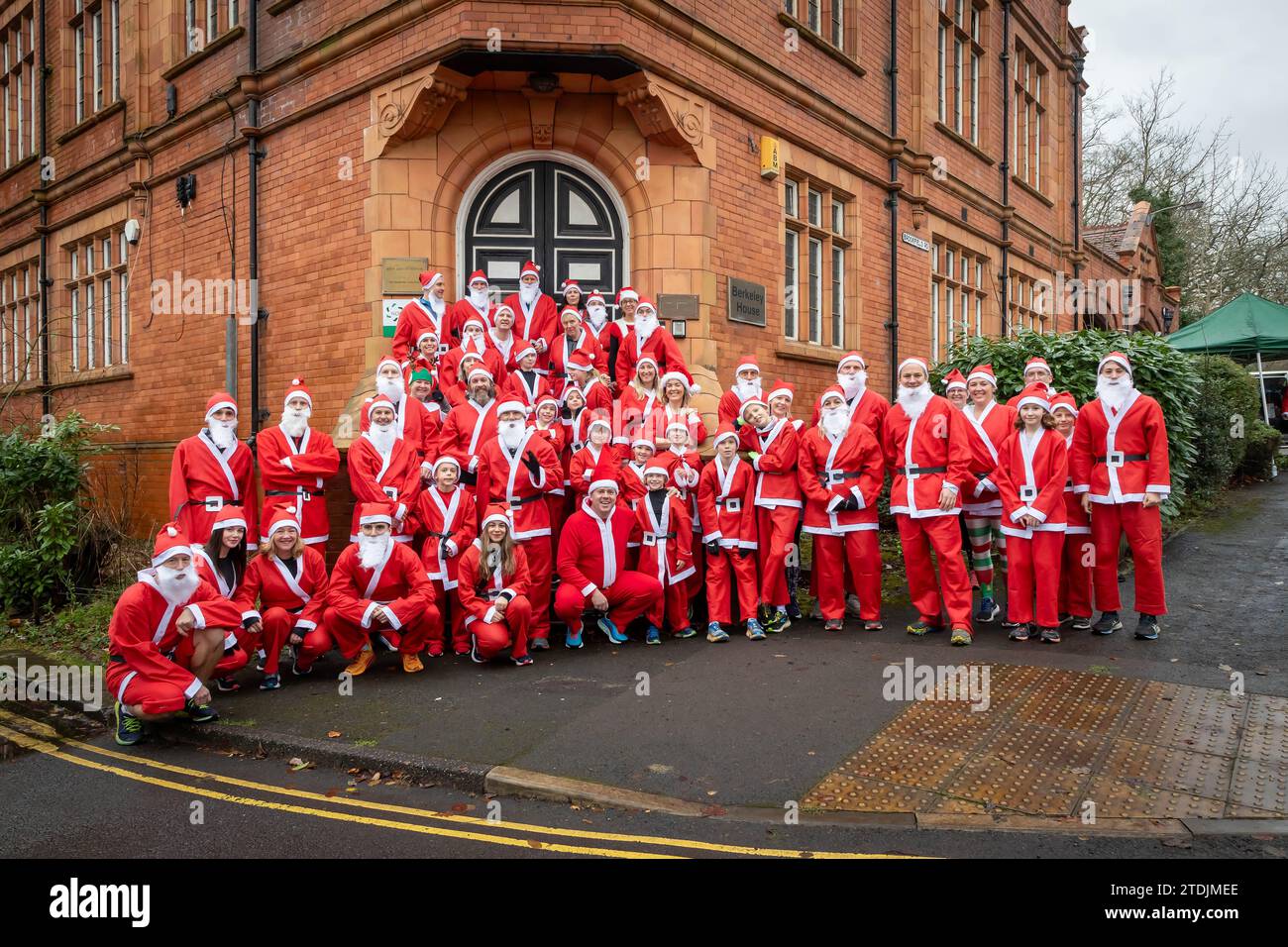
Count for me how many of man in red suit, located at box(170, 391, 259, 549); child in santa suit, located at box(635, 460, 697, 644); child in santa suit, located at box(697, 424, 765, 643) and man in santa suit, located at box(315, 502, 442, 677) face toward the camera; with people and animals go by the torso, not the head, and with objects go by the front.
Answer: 4

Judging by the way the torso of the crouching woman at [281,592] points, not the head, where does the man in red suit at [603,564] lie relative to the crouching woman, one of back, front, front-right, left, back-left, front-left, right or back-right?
left

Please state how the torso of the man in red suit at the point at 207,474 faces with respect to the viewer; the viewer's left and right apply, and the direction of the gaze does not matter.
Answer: facing the viewer

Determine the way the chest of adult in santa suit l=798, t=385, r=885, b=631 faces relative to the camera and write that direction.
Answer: toward the camera

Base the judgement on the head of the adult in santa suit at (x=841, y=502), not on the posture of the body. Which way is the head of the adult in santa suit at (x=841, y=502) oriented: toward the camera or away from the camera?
toward the camera

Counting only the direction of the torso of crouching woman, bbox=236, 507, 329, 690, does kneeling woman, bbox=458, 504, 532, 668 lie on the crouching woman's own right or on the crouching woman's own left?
on the crouching woman's own left

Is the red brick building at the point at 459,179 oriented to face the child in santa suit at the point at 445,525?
yes

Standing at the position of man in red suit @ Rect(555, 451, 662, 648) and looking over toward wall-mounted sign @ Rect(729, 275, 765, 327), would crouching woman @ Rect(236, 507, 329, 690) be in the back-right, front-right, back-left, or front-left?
back-left

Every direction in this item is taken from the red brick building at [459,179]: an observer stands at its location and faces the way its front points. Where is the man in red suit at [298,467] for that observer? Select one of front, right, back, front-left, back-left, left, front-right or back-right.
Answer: front

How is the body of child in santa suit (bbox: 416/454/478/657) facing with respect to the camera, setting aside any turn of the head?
toward the camera

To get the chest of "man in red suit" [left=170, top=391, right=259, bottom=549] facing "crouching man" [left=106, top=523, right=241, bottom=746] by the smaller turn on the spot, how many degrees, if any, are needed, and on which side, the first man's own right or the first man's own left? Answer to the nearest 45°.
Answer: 0° — they already face them

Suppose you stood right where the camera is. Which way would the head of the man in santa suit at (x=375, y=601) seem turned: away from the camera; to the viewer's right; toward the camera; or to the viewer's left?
toward the camera

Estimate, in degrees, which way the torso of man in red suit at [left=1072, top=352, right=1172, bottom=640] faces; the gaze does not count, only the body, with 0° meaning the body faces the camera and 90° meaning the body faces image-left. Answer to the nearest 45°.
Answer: approximately 0°

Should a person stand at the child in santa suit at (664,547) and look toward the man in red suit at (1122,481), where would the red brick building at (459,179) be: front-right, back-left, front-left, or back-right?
back-left

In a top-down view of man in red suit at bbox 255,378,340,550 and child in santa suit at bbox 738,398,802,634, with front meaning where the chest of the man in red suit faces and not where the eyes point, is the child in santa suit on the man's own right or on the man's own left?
on the man's own left

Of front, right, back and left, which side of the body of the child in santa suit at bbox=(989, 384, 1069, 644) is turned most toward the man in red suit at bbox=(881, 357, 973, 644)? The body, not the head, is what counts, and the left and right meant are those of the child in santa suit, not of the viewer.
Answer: right
